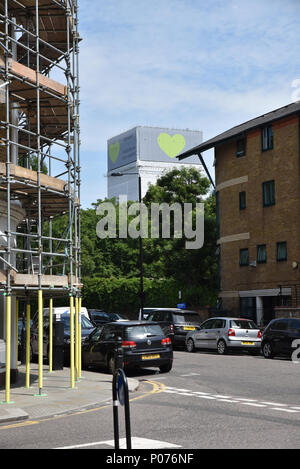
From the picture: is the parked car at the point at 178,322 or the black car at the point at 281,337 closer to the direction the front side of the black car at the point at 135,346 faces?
the parked car

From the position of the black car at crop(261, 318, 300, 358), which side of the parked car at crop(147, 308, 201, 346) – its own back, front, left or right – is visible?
back

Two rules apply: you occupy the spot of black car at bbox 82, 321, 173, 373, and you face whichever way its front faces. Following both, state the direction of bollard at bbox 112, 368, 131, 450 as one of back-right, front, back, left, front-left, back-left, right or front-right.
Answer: back-left

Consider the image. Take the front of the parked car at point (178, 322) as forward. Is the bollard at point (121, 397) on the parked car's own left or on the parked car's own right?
on the parked car's own left

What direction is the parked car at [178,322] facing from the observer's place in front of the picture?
facing away from the viewer and to the left of the viewer

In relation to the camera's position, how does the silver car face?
facing away from the viewer and to the left of the viewer

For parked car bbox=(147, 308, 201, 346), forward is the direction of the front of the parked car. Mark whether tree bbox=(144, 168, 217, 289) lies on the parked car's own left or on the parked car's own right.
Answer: on the parked car's own right

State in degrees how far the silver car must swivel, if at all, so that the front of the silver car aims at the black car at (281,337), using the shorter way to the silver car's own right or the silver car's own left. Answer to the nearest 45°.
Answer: approximately 180°

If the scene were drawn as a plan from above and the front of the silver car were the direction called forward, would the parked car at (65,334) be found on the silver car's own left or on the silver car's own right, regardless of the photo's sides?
on the silver car's own left

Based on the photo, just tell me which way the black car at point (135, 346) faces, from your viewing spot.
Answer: facing away from the viewer and to the left of the viewer
